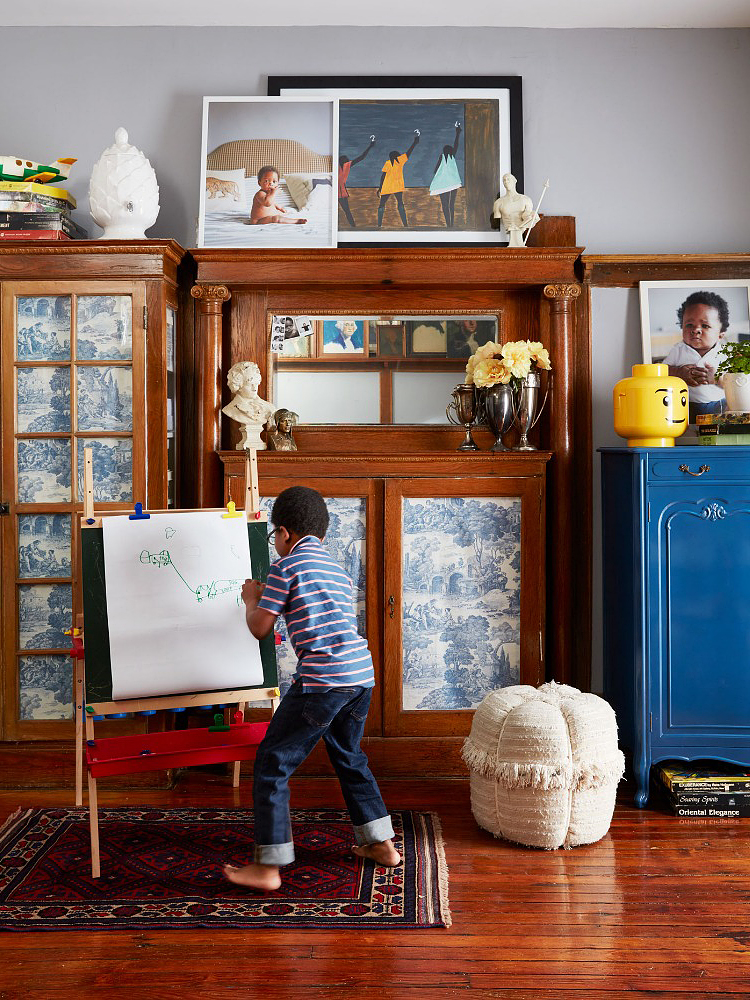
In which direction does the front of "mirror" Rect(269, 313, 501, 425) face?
toward the camera

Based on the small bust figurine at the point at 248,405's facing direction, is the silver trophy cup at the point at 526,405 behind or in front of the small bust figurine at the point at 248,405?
in front

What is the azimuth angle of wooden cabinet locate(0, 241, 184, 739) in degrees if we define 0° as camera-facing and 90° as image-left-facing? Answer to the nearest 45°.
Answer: approximately 0°

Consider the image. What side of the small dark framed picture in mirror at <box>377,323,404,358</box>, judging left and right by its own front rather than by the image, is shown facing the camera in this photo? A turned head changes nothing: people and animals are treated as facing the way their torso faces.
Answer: front

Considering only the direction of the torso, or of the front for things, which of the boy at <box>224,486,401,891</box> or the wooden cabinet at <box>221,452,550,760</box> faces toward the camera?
the wooden cabinet

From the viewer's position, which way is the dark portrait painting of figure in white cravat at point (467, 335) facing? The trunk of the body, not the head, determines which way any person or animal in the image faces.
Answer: facing the viewer

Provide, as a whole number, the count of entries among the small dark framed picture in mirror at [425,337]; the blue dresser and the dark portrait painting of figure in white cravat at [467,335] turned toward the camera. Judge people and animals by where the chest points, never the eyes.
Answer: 3

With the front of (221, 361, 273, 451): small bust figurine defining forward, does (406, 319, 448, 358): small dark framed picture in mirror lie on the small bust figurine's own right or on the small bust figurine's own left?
on the small bust figurine's own left

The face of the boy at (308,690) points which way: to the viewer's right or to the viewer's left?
to the viewer's left

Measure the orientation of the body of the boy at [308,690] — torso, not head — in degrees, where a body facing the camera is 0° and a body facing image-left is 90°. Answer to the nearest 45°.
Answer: approximately 135°
